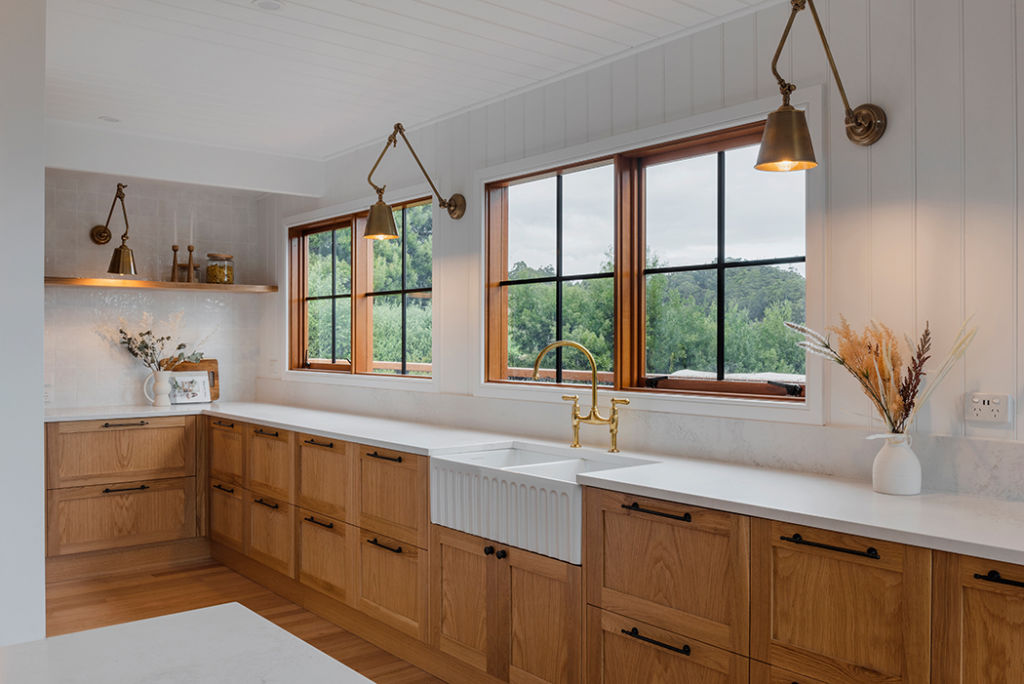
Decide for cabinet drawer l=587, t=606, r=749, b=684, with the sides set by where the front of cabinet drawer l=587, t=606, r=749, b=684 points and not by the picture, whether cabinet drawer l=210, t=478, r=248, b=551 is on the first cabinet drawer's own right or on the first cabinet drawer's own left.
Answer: on the first cabinet drawer's own right

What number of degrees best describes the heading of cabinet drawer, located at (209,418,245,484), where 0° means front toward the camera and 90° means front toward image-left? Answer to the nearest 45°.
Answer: approximately 45°

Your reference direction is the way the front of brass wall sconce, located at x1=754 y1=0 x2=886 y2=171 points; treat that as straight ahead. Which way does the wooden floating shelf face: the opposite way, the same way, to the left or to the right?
to the left

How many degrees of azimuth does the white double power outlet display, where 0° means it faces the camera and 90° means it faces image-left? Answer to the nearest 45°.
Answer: approximately 45°

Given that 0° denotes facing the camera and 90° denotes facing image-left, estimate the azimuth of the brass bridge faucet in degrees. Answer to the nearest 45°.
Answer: approximately 45°

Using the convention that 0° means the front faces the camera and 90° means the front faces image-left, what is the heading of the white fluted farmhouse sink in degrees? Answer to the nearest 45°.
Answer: approximately 45°

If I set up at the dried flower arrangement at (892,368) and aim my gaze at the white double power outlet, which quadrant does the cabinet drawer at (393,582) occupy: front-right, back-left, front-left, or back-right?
back-left

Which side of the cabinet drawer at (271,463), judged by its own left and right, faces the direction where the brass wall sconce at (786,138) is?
left
